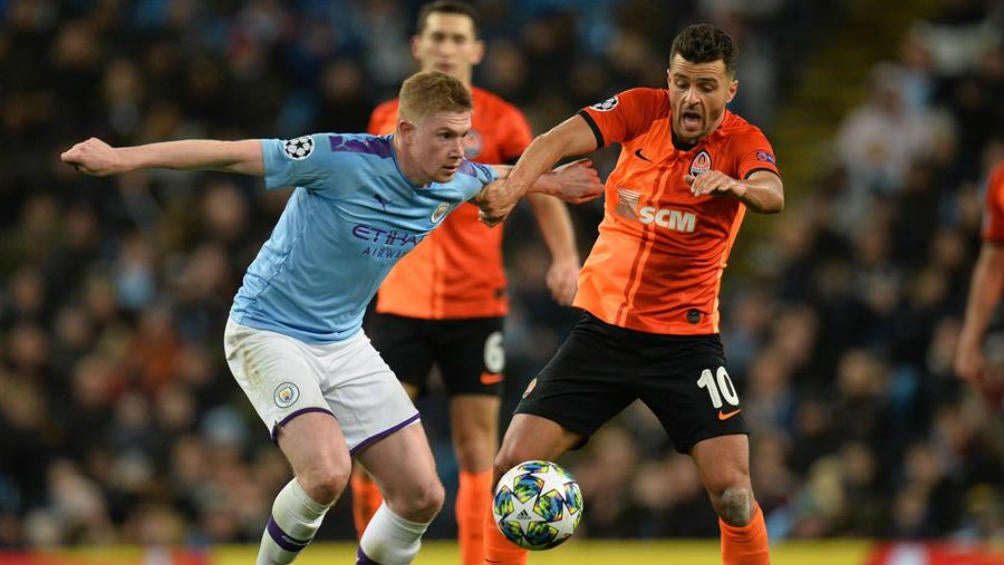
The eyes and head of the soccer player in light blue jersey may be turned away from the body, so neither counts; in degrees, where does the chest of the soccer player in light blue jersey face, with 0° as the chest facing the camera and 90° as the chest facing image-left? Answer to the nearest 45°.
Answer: approximately 315°

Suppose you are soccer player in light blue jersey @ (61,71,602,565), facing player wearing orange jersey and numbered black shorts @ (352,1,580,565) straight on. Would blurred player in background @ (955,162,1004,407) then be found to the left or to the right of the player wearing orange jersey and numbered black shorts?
right

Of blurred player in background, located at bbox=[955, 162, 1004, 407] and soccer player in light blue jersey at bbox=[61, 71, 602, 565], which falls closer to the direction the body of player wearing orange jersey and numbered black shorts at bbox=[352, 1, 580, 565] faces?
the soccer player in light blue jersey

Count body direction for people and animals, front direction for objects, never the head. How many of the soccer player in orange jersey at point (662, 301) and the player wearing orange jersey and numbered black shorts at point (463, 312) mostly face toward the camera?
2

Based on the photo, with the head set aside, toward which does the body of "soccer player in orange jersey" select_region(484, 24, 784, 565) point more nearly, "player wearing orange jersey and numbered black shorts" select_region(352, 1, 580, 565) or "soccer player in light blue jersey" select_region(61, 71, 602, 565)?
the soccer player in light blue jersey

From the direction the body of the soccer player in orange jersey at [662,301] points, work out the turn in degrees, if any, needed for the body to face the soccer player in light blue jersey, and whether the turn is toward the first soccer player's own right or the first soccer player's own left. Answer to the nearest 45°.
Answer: approximately 90° to the first soccer player's own right

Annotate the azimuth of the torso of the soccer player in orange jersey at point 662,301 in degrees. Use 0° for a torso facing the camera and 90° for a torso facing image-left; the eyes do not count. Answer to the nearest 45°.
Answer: approximately 0°

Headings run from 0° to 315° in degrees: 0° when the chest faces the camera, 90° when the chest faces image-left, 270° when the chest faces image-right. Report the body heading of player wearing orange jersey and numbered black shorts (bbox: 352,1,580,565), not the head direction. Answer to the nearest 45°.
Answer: approximately 0°
